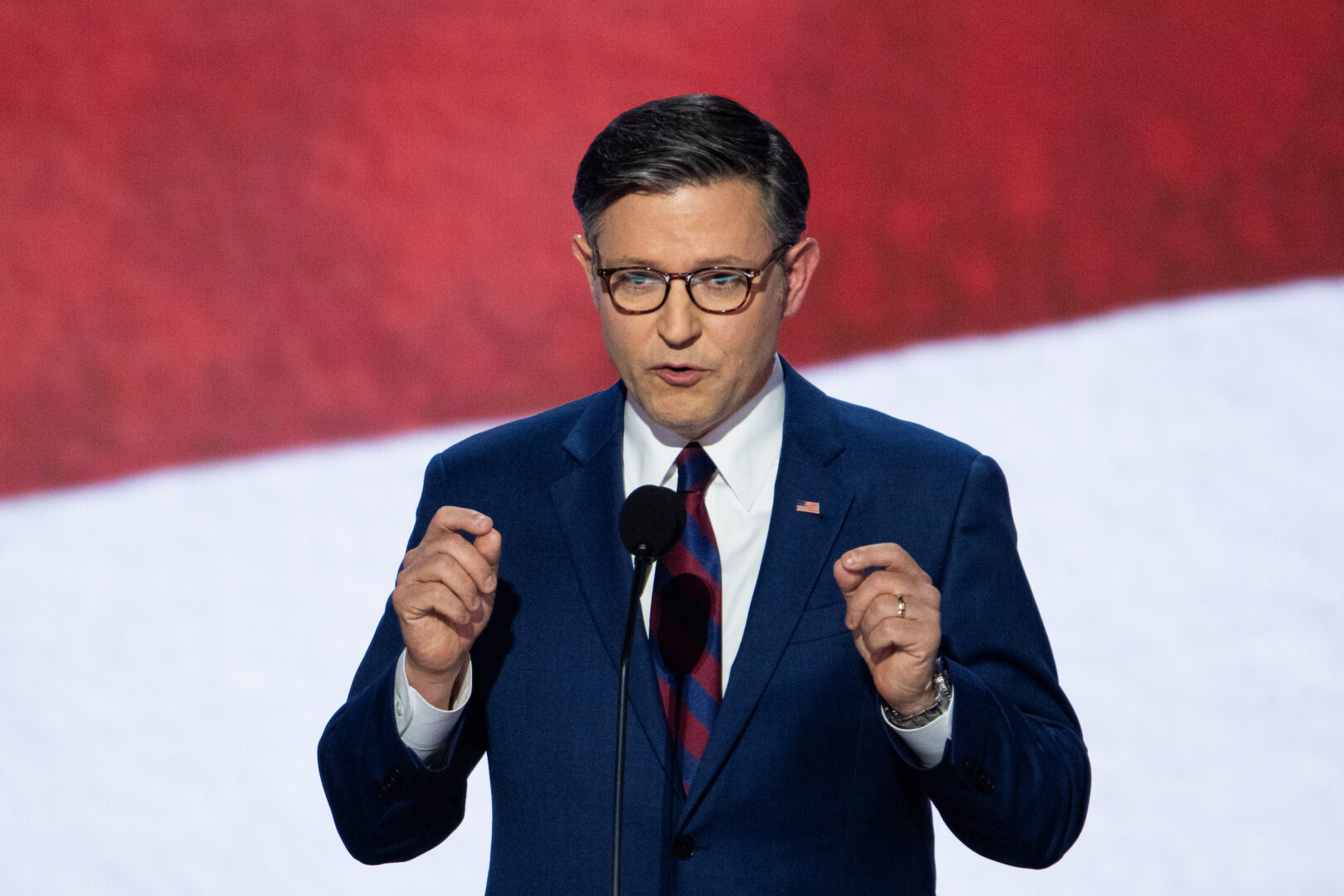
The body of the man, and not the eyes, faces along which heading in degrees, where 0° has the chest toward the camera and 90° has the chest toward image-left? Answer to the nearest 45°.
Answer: approximately 0°
